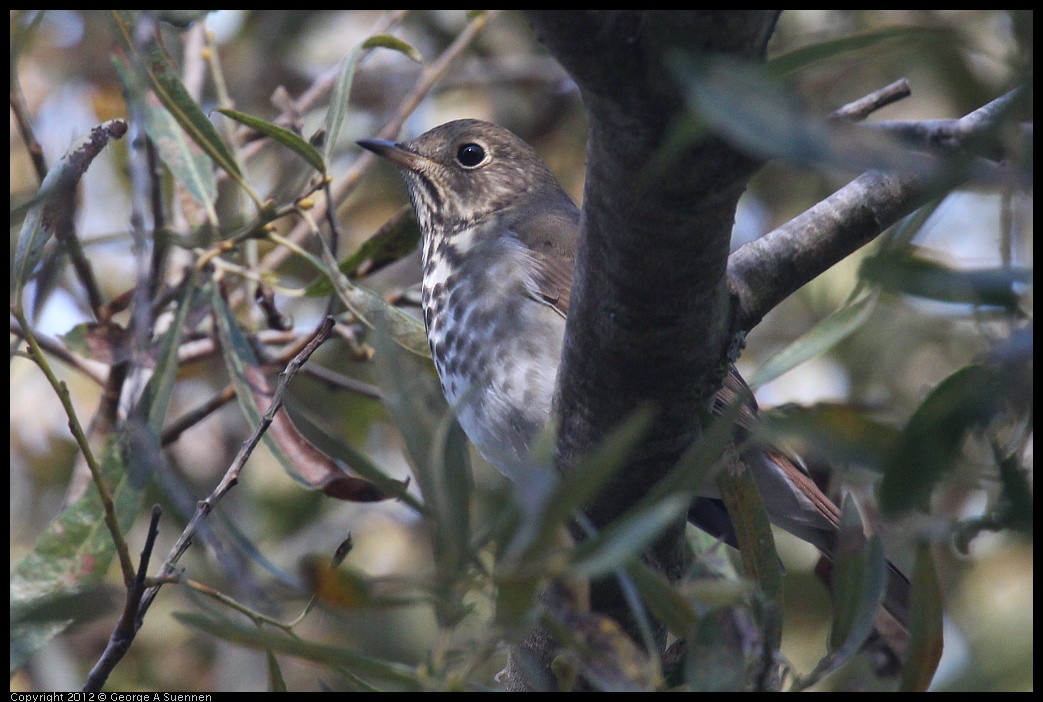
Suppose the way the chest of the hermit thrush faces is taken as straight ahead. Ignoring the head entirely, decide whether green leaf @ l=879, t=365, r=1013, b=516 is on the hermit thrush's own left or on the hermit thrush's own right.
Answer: on the hermit thrush's own left

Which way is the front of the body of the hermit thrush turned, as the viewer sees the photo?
to the viewer's left

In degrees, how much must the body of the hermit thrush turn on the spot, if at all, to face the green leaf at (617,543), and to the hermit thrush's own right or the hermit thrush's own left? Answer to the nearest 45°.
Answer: approximately 90° to the hermit thrush's own left

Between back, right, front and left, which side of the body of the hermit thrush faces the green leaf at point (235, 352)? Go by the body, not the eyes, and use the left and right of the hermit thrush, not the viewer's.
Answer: front

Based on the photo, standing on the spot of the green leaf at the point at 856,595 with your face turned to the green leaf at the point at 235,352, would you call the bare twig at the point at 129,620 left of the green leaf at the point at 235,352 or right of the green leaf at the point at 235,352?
left

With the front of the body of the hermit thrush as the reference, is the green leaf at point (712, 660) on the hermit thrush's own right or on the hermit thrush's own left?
on the hermit thrush's own left
